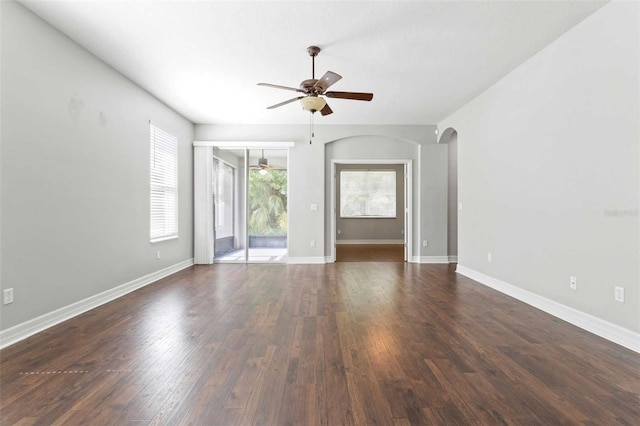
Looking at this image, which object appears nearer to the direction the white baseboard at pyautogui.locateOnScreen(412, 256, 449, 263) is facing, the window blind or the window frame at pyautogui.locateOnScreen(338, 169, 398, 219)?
the window blind

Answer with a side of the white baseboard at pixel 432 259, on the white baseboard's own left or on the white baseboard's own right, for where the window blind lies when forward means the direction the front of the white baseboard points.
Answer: on the white baseboard's own right

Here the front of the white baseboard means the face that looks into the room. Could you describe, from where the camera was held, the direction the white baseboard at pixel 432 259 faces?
facing the viewer

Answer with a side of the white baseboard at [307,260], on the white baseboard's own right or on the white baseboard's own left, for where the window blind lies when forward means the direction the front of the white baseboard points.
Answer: on the white baseboard's own right

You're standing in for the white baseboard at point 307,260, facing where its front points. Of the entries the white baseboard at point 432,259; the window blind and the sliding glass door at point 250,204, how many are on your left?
1

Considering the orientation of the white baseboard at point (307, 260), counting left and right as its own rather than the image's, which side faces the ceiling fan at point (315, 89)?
front

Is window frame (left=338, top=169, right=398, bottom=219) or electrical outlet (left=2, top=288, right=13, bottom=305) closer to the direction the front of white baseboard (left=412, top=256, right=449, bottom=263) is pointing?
the electrical outlet

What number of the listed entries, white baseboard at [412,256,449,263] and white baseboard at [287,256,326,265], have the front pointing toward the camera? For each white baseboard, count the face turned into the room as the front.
2

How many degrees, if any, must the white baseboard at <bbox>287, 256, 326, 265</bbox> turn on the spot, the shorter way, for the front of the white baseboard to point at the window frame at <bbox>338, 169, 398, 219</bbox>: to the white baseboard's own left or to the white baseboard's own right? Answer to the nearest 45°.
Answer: approximately 135° to the white baseboard's own left

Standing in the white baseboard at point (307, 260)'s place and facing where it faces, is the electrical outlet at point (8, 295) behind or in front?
in front

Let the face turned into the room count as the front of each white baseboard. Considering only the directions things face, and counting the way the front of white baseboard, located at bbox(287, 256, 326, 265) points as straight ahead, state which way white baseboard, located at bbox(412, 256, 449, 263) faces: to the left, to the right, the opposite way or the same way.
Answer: the same way

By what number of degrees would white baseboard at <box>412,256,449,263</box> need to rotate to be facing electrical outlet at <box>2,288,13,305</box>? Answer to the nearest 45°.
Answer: approximately 45° to its right

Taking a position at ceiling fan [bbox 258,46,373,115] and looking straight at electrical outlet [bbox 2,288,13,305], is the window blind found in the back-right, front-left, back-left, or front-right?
front-right

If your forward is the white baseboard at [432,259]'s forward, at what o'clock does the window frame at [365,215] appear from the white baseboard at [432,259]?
The window frame is roughly at 5 o'clock from the white baseboard.
